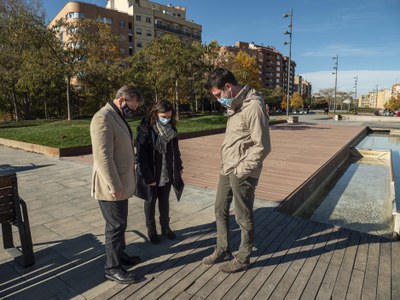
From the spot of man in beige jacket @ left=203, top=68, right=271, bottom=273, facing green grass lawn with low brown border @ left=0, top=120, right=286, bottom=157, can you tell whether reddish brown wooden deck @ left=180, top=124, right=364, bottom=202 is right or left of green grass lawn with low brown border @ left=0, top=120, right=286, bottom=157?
right

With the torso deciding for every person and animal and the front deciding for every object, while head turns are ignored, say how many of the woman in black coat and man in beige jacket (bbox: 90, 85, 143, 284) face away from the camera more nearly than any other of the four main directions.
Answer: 0

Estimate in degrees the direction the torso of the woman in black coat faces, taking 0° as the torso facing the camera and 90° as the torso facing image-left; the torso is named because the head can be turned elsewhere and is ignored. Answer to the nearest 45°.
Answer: approximately 315°

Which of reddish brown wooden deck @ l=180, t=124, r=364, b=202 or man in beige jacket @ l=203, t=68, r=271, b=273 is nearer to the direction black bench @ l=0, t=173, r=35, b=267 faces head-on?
the man in beige jacket

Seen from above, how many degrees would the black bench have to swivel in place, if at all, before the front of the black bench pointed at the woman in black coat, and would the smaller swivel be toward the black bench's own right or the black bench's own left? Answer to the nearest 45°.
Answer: approximately 45° to the black bench's own left

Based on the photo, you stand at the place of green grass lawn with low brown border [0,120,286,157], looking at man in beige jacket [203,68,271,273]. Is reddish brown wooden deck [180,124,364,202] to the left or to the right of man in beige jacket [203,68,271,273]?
left

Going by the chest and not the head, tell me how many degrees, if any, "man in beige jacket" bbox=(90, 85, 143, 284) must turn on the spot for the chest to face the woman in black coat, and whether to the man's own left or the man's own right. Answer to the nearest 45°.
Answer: approximately 45° to the man's own left

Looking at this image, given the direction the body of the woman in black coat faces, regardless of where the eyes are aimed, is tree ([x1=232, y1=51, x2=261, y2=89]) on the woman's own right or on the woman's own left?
on the woman's own left

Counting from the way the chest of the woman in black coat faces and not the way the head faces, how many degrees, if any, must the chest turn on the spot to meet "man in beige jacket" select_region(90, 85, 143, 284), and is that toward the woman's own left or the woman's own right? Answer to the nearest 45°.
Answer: approximately 90° to the woman's own right

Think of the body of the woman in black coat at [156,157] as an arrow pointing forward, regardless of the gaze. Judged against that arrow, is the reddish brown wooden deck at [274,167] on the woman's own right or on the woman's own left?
on the woman's own left

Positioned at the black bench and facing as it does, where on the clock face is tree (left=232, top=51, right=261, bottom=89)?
The tree is roughly at 9 o'clock from the black bench.

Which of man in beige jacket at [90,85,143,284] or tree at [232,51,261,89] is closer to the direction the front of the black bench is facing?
the man in beige jacket

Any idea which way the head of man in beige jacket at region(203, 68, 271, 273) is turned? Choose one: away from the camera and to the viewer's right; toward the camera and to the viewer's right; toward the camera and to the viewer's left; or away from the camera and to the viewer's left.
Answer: toward the camera and to the viewer's left

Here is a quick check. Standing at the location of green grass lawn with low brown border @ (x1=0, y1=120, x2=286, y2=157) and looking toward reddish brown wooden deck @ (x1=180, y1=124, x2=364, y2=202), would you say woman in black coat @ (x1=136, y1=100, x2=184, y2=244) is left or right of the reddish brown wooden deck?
right

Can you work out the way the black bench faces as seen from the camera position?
facing the viewer and to the right of the viewer
